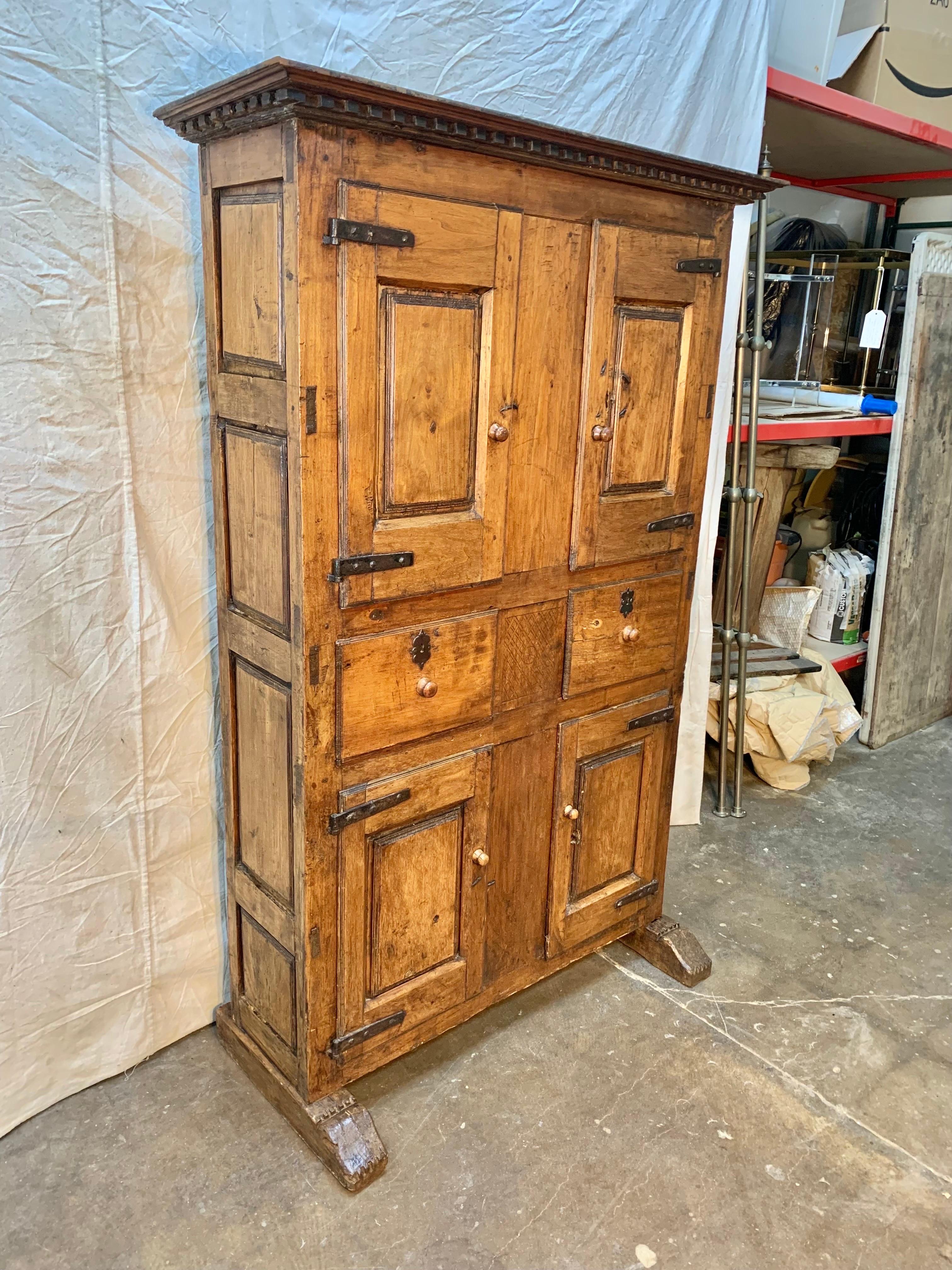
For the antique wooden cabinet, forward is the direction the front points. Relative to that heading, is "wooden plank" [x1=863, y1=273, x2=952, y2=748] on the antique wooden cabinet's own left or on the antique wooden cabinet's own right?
on the antique wooden cabinet's own left

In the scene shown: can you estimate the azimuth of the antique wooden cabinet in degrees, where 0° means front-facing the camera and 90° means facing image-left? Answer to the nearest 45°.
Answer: approximately 315°

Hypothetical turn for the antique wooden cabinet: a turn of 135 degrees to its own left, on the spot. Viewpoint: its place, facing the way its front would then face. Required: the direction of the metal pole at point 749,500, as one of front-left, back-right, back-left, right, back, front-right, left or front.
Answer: front-right

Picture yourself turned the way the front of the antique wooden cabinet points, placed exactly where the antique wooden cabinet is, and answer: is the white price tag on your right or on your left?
on your left

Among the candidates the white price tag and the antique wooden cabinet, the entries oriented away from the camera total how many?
0

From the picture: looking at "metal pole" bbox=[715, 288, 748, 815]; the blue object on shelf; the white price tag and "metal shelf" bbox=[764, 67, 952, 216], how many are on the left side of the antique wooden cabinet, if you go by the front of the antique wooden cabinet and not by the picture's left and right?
4

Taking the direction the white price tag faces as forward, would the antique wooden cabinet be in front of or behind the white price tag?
in front

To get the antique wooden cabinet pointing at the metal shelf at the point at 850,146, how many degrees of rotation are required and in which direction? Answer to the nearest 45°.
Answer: approximately 90° to its left

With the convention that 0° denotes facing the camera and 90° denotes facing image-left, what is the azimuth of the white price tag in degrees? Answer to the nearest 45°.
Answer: approximately 0°

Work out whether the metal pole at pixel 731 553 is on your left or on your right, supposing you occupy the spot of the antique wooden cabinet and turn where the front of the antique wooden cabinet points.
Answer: on your left
